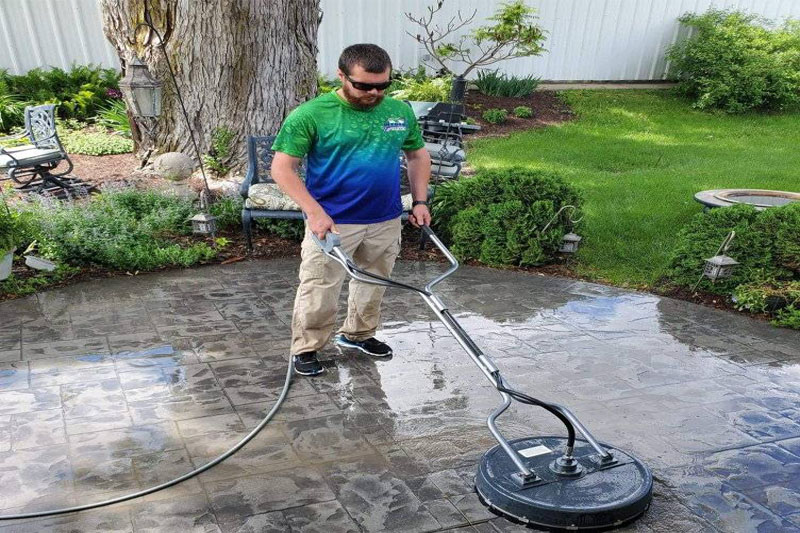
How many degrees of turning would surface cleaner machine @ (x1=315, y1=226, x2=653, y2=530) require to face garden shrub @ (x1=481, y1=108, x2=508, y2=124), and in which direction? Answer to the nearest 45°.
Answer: approximately 135° to its left

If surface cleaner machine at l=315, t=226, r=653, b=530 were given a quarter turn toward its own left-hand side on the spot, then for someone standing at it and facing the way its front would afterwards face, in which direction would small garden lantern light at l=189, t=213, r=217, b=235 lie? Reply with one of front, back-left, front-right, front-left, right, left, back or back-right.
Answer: left

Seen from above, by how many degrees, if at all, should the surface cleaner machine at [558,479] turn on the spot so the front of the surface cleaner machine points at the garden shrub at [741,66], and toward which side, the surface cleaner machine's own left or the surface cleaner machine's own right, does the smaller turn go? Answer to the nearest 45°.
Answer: approximately 135° to the surface cleaner machine's own left

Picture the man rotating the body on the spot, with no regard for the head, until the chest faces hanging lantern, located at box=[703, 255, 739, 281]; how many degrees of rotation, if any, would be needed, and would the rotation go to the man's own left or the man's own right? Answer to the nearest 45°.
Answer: approximately 45° to the man's own left

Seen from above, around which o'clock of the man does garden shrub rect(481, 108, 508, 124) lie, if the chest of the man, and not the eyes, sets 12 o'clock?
The garden shrub is roughly at 8 o'clock from the man.

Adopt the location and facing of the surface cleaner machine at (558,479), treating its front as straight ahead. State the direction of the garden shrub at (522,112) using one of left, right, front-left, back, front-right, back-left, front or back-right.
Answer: back-left

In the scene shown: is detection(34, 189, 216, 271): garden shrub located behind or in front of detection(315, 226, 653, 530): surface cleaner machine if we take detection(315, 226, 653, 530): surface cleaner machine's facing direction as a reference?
behind

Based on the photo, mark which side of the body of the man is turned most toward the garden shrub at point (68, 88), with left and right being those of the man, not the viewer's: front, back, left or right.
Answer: back

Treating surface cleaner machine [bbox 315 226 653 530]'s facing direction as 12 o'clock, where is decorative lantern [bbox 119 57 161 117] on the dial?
The decorative lantern is roughly at 6 o'clock from the surface cleaner machine.

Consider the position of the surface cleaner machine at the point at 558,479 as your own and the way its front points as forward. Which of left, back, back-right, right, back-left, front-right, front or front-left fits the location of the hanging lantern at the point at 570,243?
back-left

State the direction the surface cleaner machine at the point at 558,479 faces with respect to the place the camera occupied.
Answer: facing the viewer and to the right of the viewer

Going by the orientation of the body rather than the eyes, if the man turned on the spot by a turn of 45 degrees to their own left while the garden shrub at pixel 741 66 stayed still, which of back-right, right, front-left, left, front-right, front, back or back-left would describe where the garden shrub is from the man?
front-left

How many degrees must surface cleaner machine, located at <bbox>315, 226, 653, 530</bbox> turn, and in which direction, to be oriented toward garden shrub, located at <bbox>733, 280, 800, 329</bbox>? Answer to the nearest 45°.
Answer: approximately 90° to its left

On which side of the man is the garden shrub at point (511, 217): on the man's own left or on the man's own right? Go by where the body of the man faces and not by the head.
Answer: on the man's own left
